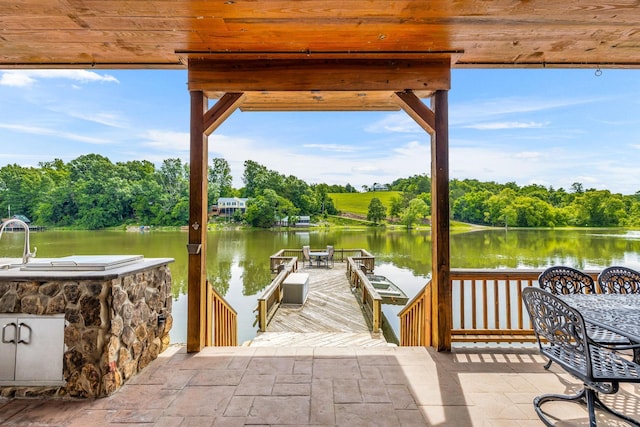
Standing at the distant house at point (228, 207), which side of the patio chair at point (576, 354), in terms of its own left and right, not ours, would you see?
left

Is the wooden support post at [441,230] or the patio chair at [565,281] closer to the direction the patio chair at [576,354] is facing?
the patio chair

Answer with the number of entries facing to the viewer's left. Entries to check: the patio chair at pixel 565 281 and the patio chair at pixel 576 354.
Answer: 0

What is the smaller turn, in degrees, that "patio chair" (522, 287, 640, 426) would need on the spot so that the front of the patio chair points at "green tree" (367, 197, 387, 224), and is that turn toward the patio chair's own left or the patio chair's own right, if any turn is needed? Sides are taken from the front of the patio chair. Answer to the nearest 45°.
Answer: approximately 90° to the patio chair's own left

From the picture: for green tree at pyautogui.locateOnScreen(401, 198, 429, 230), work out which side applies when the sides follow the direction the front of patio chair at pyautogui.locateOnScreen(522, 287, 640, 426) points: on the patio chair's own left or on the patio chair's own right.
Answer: on the patio chair's own left

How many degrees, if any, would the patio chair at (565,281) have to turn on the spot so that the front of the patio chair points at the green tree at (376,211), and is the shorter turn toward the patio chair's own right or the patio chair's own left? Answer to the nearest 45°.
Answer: approximately 180°

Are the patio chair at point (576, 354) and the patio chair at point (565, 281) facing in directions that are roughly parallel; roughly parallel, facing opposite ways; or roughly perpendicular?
roughly perpendicular

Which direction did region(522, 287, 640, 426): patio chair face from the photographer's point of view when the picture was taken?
facing away from the viewer and to the right of the viewer
